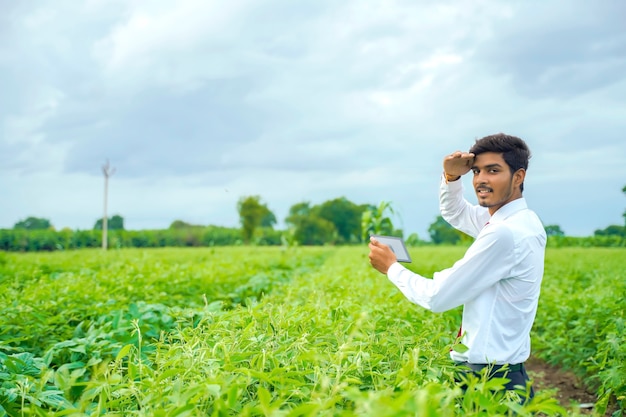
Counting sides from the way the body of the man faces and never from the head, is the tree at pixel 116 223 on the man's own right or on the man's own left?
on the man's own right

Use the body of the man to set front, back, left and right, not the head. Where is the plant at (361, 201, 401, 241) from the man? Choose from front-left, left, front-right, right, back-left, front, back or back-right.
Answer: right

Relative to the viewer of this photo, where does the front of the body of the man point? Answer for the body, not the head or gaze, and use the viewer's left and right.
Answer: facing to the left of the viewer
